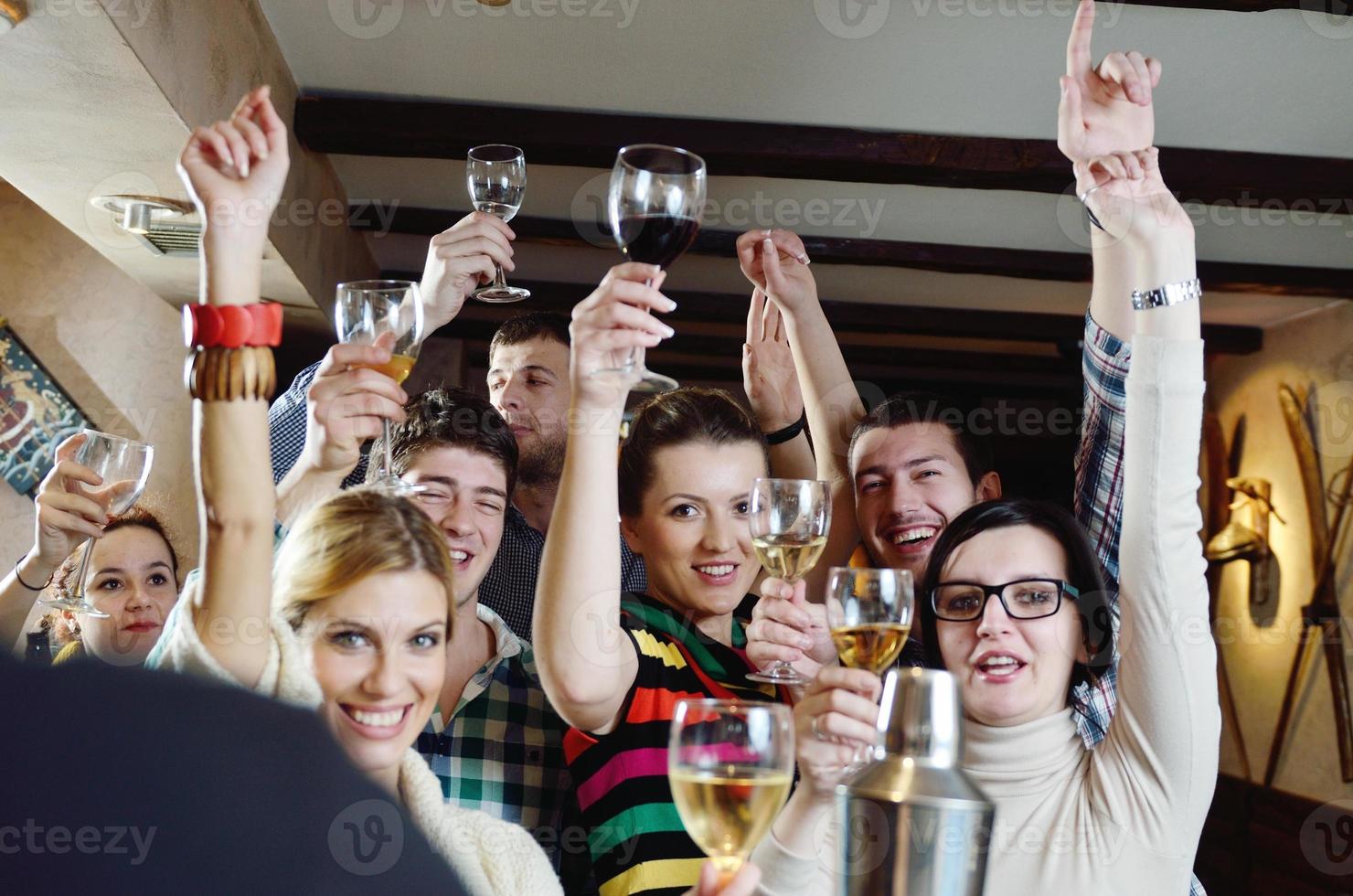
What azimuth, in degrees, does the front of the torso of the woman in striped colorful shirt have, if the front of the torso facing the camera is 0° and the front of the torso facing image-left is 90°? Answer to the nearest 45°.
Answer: approximately 315°

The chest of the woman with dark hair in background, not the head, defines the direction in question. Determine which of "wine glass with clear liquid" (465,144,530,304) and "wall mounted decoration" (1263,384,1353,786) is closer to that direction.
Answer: the wine glass with clear liquid

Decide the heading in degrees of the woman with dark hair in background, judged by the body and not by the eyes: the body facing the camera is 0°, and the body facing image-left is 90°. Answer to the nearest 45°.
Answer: approximately 315°

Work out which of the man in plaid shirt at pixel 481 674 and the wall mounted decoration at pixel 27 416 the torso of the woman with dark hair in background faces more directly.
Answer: the man in plaid shirt

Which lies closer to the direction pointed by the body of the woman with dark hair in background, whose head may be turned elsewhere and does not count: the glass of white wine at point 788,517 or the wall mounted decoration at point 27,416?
the glass of white wine
